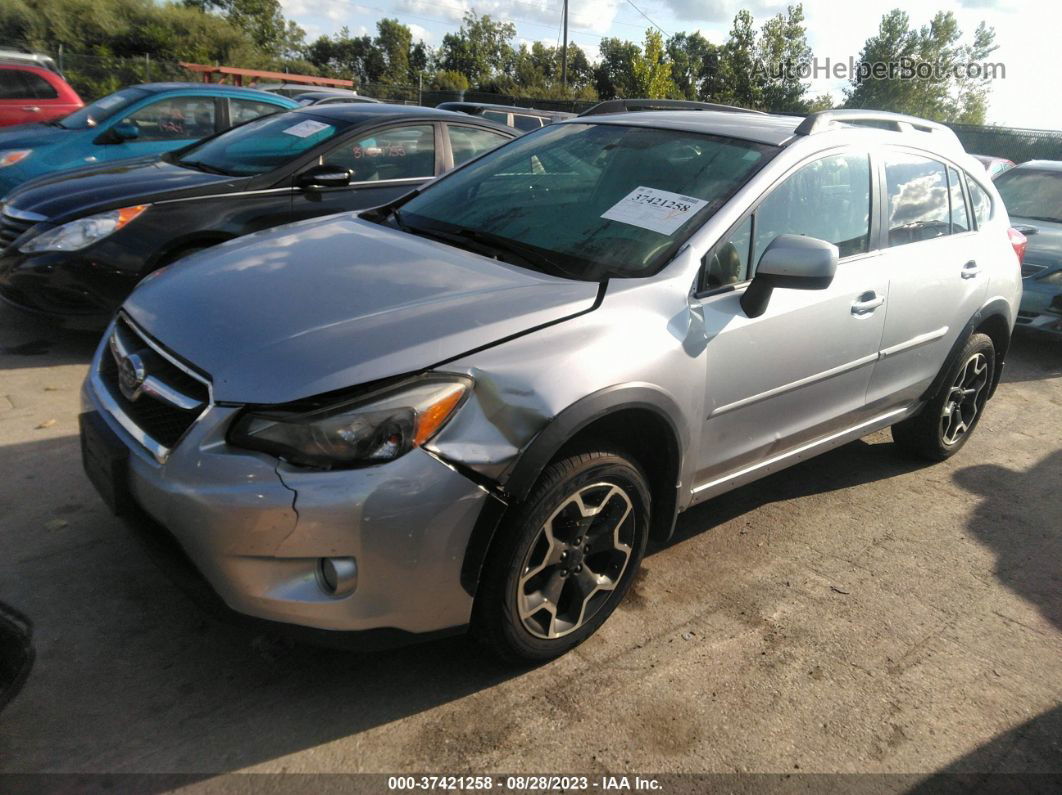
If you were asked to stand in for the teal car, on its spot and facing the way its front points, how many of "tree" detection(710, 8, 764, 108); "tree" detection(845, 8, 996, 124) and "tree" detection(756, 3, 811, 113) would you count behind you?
3

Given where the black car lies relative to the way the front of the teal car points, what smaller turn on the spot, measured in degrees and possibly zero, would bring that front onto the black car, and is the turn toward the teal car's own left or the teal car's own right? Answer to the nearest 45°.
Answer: approximately 45° to the teal car's own left

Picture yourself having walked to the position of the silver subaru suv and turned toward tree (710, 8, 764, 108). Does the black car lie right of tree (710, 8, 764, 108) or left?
left

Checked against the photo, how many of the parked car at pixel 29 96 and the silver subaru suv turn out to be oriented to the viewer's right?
0

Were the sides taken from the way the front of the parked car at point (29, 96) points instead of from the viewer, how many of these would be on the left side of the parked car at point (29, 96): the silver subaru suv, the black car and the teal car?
3

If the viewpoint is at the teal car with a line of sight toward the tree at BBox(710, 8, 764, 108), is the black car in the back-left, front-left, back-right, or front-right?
back-right

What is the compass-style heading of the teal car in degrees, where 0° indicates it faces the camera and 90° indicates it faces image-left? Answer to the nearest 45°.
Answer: approximately 45°

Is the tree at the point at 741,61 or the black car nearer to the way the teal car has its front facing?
the black car

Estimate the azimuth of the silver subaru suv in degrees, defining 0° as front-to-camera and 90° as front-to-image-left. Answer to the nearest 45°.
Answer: approximately 45°

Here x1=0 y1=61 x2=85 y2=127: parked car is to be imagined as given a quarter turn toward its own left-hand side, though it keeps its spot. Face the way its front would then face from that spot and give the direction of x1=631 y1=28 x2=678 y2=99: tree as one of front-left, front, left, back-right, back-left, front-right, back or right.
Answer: back-left

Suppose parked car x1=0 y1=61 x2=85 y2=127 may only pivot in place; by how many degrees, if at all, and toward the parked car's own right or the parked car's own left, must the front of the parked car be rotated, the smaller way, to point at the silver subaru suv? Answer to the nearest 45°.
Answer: approximately 90° to the parked car's own left

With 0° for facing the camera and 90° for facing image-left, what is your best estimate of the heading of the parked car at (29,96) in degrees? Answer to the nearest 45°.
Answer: approximately 90°

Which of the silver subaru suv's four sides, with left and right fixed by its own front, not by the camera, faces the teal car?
right

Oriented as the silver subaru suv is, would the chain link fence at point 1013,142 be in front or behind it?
behind

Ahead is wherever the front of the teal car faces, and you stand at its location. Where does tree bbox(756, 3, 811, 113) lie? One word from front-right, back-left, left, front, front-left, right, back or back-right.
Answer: back
